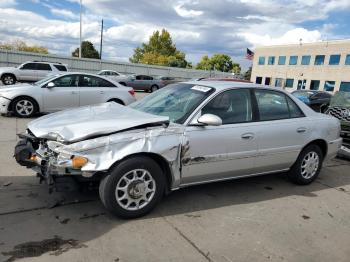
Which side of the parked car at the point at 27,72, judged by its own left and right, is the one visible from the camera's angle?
left

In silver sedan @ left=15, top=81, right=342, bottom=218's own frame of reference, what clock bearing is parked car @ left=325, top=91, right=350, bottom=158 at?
The parked car is roughly at 6 o'clock from the silver sedan.

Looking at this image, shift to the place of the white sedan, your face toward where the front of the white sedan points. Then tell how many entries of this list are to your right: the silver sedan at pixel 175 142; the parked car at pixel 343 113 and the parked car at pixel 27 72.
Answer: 1

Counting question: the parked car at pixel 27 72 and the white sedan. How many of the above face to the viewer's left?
2

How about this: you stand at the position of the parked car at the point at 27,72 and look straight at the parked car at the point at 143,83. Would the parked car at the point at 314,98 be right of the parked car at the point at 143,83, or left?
right

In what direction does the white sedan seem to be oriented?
to the viewer's left

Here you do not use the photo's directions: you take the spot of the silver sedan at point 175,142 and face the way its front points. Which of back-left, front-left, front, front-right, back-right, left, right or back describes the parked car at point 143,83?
back-right
